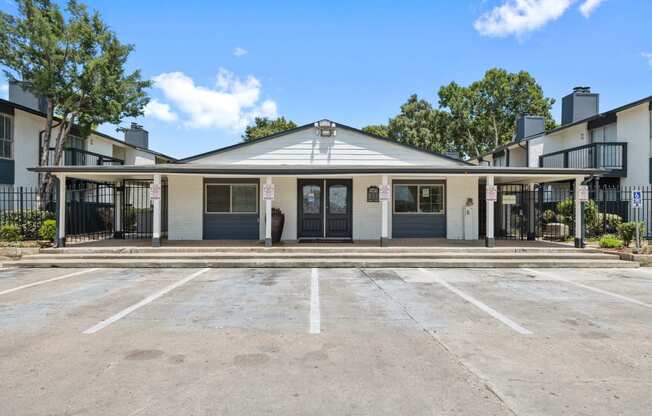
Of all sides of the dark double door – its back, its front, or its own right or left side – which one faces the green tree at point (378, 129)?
back

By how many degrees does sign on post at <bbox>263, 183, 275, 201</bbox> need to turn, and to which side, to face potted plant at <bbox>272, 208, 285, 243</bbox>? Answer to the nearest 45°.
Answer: approximately 180°

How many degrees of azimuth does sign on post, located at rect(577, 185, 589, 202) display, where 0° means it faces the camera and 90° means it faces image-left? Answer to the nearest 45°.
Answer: approximately 0°

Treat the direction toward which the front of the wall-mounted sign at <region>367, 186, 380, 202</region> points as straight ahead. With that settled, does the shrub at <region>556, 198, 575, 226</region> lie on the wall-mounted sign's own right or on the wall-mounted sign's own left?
on the wall-mounted sign's own left

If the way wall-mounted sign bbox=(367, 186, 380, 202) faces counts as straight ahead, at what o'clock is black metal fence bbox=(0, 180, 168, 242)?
The black metal fence is roughly at 3 o'clock from the wall-mounted sign.

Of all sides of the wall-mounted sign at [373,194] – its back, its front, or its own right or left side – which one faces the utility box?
left

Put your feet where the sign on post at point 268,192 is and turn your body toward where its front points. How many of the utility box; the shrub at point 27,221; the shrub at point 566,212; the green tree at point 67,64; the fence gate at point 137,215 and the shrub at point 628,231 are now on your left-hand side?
3

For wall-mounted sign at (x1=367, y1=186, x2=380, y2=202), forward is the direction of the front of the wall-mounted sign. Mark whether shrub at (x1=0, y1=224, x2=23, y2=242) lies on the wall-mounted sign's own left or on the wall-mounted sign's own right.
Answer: on the wall-mounted sign's own right

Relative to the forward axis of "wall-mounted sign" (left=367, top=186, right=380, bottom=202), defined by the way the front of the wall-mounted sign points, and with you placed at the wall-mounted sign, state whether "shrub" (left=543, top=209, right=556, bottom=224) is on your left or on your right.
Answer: on your left

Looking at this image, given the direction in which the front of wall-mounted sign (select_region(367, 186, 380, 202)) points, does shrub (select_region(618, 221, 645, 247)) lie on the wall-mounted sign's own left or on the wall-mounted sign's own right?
on the wall-mounted sign's own left

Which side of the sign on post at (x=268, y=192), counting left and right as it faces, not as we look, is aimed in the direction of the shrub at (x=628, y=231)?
left
